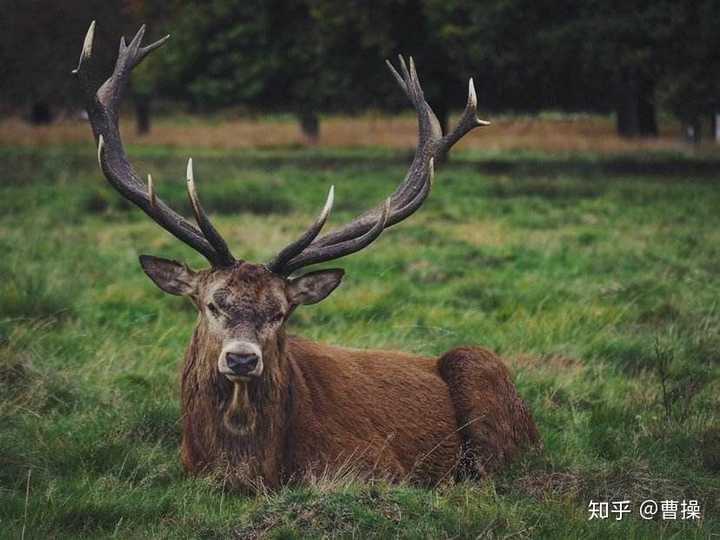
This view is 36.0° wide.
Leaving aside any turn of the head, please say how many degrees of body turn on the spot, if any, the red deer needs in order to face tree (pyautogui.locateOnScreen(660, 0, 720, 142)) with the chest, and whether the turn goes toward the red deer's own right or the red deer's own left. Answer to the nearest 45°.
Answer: approximately 180°

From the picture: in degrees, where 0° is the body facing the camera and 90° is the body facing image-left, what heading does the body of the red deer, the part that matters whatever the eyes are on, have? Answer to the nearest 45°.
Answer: approximately 45°

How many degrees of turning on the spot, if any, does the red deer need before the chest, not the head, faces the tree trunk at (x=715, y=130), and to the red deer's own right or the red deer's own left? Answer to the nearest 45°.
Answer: approximately 180°
